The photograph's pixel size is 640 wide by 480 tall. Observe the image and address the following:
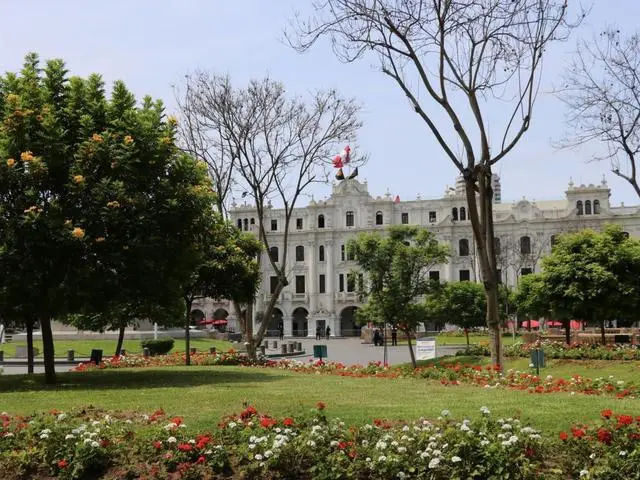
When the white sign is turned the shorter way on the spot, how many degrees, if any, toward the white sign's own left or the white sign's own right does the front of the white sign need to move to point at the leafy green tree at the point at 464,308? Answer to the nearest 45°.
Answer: approximately 180°

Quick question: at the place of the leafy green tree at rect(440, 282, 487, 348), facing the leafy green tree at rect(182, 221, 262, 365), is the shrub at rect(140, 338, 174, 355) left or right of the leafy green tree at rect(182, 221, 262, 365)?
right

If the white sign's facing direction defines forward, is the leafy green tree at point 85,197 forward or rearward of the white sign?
forward

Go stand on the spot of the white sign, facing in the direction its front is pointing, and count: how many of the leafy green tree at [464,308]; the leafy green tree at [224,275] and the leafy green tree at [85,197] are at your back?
1

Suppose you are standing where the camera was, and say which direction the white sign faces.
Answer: facing the viewer

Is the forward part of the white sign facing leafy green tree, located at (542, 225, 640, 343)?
no

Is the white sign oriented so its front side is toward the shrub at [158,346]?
no

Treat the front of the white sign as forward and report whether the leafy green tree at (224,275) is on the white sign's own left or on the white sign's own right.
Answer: on the white sign's own right
